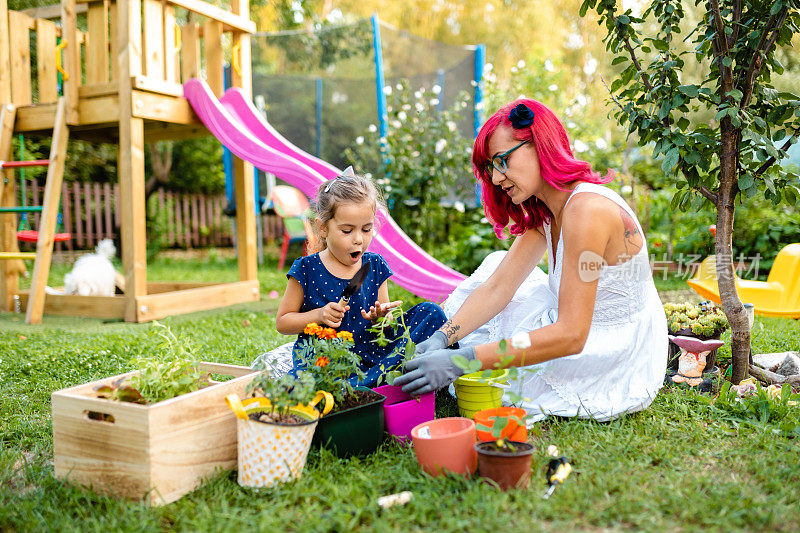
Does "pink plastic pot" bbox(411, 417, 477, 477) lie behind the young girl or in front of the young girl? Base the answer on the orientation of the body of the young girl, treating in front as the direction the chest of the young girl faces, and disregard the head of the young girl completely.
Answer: in front

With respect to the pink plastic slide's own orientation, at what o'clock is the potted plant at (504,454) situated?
The potted plant is roughly at 1 o'clock from the pink plastic slide.

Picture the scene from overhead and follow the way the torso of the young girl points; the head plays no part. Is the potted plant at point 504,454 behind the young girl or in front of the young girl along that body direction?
in front

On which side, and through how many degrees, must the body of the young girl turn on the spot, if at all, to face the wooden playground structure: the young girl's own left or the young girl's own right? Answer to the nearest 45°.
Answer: approximately 180°

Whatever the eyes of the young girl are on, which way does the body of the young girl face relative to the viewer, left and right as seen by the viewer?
facing the viewer and to the right of the viewer

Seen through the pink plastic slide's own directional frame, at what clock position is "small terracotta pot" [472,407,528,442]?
The small terracotta pot is roughly at 1 o'clock from the pink plastic slide.

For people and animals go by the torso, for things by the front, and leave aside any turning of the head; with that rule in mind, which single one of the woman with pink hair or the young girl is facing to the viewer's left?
the woman with pink hair

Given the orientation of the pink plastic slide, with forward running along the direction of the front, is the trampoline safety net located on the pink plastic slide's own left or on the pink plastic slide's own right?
on the pink plastic slide's own left

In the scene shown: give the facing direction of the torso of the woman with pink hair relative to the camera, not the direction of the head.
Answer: to the viewer's left
